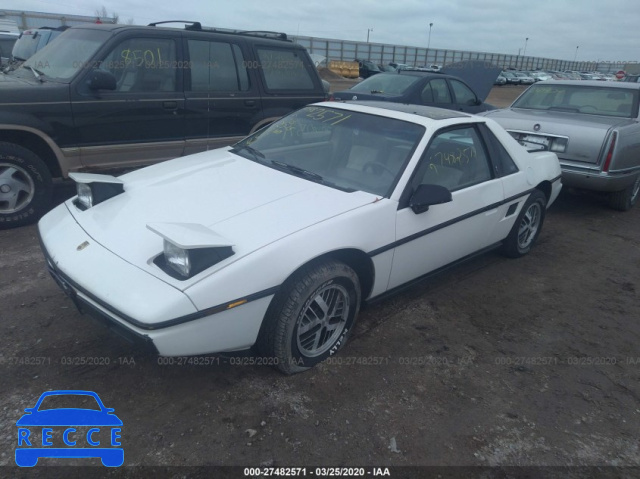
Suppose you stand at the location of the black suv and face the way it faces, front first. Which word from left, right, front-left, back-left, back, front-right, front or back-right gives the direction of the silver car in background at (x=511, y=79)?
back

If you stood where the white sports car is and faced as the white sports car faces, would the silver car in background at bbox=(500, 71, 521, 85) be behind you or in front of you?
behind

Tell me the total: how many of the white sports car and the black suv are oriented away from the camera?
0

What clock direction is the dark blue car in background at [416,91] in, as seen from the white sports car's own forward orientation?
The dark blue car in background is roughly at 5 o'clock from the white sports car.

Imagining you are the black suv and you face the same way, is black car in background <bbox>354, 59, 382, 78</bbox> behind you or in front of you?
behind

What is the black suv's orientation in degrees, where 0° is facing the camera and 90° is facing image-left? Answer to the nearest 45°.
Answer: approximately 45°

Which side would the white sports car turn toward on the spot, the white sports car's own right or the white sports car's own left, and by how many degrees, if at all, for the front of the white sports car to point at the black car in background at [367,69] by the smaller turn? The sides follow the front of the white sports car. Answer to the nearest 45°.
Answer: approximately 135° to the white sports car's own right

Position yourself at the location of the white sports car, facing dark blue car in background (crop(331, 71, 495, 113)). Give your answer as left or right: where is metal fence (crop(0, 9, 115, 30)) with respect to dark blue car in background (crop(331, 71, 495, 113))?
left
